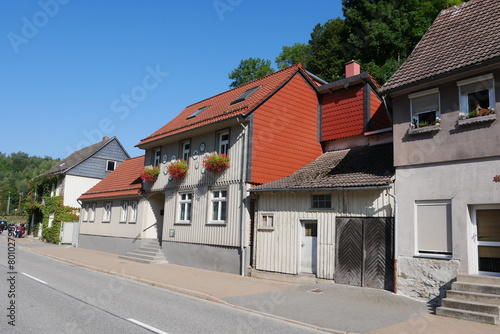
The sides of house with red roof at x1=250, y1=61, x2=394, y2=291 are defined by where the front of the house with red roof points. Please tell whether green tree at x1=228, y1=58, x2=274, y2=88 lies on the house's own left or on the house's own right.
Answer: on the house's own right

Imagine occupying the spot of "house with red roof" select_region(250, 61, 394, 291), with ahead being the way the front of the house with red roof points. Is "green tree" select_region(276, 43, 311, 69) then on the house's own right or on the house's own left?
on the house's own right

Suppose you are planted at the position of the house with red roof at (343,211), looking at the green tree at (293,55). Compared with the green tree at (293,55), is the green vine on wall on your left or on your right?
left

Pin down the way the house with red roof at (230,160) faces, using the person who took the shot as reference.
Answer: facing the viewer and to the left of the viewer

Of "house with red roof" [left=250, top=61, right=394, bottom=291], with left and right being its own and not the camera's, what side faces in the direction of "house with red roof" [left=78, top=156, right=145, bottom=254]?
right

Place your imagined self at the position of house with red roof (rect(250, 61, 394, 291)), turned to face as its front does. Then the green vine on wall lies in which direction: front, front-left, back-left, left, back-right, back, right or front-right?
right

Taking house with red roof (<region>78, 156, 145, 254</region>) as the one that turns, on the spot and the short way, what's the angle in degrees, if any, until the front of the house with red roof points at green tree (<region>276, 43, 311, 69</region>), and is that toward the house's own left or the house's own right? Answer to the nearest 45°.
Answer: approximately 180°

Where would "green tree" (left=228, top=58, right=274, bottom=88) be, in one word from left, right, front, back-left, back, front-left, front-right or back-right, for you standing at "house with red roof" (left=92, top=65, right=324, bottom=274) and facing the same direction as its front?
back-right

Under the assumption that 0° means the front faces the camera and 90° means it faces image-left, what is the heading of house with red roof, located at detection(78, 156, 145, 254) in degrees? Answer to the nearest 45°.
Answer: approximately 45°

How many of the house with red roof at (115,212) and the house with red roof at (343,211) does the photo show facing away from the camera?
0

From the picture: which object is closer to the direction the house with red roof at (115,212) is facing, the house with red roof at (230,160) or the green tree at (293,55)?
the house with red roof

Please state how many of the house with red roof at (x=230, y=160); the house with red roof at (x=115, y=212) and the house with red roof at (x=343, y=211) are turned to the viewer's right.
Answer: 0

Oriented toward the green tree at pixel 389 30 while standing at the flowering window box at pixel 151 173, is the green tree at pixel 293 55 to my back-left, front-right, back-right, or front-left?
front-left

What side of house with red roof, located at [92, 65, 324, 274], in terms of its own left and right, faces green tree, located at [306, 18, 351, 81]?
back

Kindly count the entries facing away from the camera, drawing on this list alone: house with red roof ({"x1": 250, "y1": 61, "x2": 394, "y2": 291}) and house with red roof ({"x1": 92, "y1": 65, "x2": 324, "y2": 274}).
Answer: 0

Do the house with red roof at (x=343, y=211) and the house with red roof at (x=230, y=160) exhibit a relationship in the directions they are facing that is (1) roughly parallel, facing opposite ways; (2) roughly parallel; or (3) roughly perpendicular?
roughly parallel

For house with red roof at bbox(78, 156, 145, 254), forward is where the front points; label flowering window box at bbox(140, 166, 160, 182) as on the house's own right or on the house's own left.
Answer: on the house's own left

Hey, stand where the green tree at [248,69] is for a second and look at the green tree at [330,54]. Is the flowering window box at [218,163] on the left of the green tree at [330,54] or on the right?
right

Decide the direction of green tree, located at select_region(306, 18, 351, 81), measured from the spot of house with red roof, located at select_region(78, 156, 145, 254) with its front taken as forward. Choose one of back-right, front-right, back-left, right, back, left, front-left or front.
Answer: back-left
